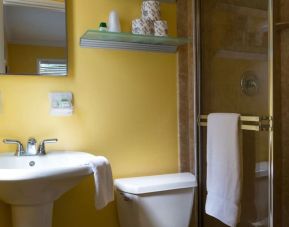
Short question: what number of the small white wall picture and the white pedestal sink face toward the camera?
2

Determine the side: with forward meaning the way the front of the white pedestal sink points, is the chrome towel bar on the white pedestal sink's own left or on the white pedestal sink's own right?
on the white pedestal sink's own left

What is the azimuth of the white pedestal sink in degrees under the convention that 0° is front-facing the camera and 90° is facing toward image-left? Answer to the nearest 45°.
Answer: approximately 0°

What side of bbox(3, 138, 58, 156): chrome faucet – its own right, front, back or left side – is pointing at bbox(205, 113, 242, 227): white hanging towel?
left

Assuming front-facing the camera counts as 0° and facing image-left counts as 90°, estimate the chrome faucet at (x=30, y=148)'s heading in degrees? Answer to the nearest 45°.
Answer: approximately 0°

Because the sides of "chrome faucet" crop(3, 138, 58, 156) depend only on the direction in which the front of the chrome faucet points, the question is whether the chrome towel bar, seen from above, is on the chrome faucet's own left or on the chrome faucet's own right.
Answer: on the chrome faucet's own left
